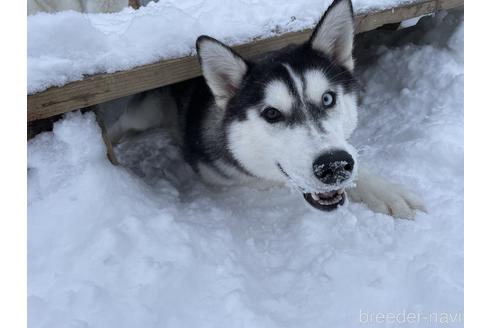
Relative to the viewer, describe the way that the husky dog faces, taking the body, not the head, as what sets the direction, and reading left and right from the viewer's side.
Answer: facing the viewer and to the right of the viewer
